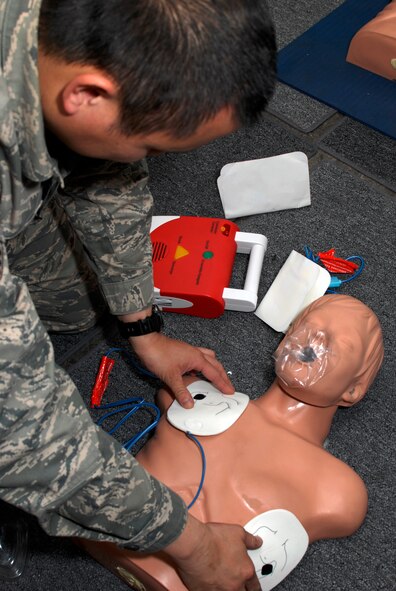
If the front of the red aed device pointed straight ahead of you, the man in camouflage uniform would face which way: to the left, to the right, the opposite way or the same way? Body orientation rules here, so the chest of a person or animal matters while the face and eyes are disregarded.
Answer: to the left

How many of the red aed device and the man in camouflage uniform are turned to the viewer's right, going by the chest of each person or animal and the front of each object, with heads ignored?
1

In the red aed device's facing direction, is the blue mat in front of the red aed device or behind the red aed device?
behind

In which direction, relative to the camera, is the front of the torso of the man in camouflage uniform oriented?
to the viewer's right

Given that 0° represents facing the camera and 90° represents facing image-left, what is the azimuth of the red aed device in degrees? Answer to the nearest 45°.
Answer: approximately 0°
